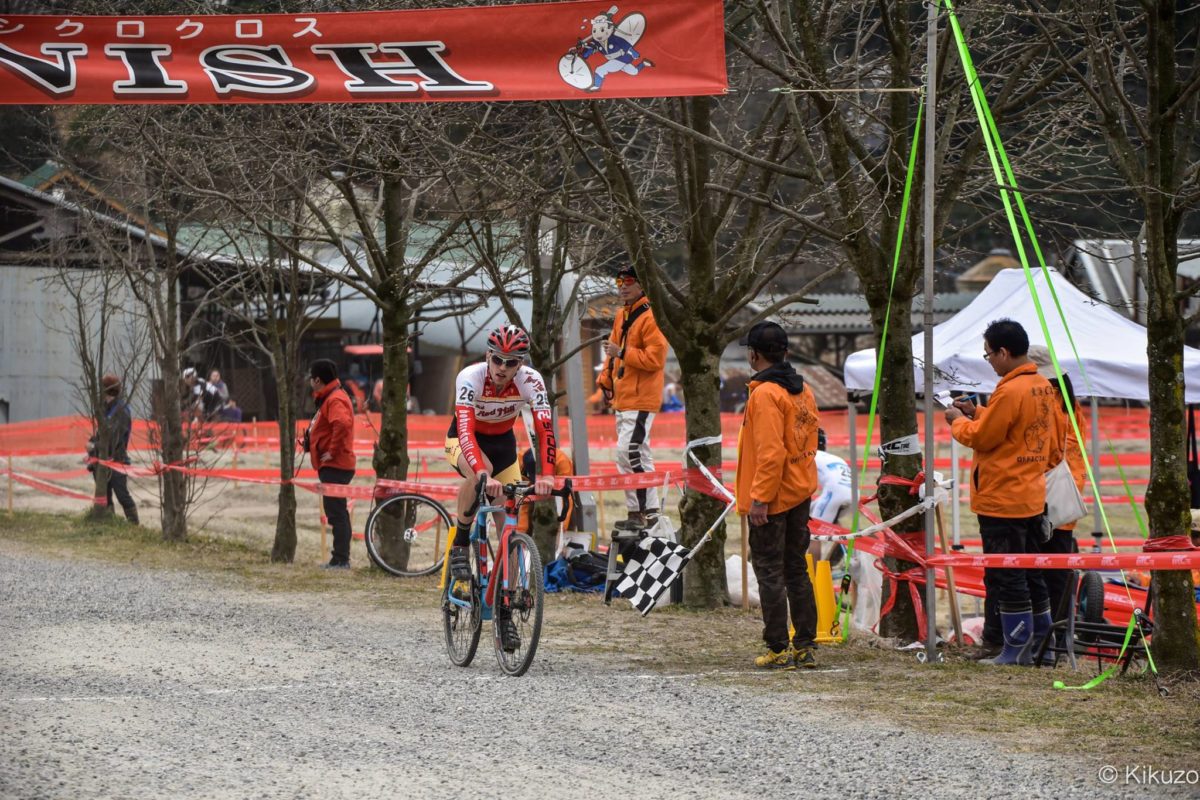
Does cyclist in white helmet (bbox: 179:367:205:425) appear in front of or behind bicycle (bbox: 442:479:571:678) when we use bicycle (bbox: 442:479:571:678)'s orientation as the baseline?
behind

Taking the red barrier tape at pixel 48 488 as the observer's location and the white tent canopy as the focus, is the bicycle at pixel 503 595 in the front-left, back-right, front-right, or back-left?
front-right

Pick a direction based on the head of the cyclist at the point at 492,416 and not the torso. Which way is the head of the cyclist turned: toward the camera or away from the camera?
toward the camera

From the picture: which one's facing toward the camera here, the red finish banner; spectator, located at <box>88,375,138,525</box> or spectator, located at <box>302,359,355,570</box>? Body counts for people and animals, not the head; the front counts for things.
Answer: the red finish banner

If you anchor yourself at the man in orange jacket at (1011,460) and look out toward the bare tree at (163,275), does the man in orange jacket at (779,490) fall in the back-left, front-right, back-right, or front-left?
front-left

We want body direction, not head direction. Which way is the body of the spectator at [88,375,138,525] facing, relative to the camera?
to the viewer's left

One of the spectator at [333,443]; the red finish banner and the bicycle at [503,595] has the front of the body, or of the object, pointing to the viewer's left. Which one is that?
the spectator

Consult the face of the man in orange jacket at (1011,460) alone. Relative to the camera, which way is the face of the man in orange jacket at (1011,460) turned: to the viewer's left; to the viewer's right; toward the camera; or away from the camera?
to the viewer's left

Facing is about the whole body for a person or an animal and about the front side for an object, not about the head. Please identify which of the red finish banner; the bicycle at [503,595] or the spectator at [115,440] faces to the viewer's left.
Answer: the spectator

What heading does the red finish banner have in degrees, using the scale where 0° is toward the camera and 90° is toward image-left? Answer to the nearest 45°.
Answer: approximately 0°

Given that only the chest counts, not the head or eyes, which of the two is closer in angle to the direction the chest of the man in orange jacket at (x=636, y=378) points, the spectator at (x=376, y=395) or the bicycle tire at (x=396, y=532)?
the bicycle tire

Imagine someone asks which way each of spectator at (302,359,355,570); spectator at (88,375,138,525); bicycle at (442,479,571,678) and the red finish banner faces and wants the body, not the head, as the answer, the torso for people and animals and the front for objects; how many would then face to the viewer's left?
2

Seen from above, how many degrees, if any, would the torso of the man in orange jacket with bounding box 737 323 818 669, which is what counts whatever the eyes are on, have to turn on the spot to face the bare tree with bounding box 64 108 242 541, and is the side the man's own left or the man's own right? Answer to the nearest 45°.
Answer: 0° — they already face it

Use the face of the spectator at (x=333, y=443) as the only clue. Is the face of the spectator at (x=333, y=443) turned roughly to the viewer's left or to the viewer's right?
to the viewer's left
